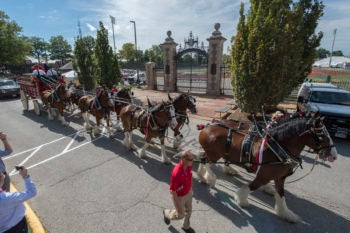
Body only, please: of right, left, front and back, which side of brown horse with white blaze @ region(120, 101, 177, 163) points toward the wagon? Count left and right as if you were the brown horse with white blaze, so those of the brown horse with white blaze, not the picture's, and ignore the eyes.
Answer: back

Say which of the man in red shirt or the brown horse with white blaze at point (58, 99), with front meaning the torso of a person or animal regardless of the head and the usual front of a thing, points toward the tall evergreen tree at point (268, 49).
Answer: the brown horse with white blaze

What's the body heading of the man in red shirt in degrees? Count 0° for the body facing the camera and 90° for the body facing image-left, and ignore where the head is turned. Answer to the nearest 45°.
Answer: approximately 315°

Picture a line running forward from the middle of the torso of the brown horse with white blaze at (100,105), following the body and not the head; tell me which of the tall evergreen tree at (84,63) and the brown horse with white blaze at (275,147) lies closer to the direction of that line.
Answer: the brown horse with white blaze

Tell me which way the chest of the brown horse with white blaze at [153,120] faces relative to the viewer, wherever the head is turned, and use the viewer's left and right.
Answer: facing the viewer and to the right of the viewer

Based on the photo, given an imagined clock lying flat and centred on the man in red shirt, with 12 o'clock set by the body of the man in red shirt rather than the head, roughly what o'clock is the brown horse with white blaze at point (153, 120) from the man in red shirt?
The brown horse with white blaze is roughly at 7 o'clock from the man in red shirt.

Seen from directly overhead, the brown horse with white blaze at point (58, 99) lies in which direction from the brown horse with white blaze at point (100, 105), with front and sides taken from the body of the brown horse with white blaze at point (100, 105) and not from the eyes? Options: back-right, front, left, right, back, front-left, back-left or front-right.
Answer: back

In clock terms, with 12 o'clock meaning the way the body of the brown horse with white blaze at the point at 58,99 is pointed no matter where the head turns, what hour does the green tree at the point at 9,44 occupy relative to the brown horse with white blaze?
The green tree is roughly at 7 o'clock from the brown horse with white blaze.

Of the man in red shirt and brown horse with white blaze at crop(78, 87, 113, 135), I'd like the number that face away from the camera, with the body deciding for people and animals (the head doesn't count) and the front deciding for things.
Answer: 0

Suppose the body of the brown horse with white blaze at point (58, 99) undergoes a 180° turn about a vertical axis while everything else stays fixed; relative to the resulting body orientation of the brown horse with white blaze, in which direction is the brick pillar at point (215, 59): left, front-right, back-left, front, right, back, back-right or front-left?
back-right

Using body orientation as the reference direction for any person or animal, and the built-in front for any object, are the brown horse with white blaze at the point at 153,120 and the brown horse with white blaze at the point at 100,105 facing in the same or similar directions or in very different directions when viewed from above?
same or similar directions

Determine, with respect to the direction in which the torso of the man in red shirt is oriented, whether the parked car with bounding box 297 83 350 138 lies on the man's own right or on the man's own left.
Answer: on the man's own left

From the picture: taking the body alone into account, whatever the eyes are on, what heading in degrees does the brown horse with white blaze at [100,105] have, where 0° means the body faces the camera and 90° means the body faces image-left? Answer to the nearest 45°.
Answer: approximately 315°

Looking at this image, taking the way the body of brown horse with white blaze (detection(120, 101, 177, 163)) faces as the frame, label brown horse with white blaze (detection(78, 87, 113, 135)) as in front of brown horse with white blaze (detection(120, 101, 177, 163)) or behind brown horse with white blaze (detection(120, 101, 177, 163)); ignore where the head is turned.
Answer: behind

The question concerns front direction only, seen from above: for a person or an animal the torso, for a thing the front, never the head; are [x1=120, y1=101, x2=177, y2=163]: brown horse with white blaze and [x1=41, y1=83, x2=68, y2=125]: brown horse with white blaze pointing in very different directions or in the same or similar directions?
same or similar directions

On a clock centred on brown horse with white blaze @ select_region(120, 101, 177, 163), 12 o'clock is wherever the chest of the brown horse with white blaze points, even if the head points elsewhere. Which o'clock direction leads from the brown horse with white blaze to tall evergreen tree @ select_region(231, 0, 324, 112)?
The tall evergreen tree is roughly at 10 o'clock from the brown horse with white blaze.

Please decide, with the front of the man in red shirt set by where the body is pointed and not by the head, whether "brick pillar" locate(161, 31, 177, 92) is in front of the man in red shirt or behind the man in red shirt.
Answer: behind

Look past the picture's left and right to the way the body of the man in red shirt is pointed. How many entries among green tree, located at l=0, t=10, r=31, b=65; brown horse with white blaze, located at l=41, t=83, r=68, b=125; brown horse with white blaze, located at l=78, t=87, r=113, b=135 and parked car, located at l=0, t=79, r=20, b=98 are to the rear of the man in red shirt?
4
